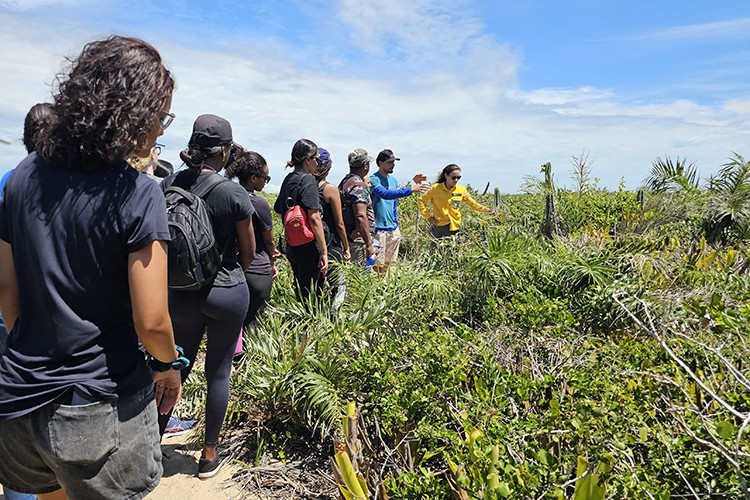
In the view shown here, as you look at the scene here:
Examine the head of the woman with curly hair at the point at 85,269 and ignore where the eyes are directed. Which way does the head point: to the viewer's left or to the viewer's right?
to the viewer's right

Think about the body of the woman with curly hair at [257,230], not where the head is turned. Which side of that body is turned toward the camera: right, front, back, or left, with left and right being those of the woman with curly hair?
right

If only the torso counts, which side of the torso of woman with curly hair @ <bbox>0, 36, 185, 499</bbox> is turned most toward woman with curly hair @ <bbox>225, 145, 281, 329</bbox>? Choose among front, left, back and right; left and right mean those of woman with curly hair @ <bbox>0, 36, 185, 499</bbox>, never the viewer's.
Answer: front

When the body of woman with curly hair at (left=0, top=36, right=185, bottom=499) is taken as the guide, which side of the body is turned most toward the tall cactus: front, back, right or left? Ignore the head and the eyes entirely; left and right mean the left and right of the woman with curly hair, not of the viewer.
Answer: front

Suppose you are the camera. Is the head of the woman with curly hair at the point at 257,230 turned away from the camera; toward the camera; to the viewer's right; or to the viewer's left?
to the viewer's right

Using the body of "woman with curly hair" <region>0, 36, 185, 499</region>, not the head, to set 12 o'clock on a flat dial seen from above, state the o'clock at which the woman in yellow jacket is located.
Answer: The woman in yellow jacket is roughly at 12 o'clock from the woman with curly hair.

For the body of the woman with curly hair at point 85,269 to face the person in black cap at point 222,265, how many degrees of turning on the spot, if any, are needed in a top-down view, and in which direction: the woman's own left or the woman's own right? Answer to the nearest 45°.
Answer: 0° — they already face them

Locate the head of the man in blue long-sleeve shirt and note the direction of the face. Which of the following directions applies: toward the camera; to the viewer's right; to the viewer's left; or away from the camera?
to the viewer's right

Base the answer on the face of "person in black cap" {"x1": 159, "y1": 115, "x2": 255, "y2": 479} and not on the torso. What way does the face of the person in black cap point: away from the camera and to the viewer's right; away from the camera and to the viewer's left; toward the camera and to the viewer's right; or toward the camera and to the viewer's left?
away from the camera and to the viewer's right

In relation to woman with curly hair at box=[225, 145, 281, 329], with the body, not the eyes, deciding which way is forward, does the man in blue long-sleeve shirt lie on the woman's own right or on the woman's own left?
on the woman's own left

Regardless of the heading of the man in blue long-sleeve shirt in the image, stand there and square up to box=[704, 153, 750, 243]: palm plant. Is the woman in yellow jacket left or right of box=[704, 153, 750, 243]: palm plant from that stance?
left

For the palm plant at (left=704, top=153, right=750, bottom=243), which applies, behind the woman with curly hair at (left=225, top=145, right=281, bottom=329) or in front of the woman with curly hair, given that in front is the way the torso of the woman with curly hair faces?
in front

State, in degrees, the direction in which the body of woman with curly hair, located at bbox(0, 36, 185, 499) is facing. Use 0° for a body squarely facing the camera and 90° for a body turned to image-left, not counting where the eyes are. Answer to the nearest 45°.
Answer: approximately 225°
